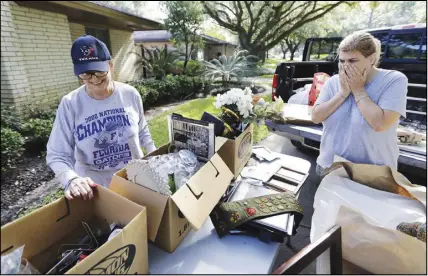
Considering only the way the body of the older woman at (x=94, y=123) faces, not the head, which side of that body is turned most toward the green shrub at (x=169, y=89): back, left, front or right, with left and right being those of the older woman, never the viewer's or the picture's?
back

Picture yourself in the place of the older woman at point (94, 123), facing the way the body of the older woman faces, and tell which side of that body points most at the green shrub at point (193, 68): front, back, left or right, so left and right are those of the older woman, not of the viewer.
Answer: back

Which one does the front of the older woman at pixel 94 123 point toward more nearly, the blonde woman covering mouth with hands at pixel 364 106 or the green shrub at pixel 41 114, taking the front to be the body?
the blonde woman covering mouth with hands

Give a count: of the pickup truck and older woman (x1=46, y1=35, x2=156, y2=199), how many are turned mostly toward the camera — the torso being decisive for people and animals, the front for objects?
1

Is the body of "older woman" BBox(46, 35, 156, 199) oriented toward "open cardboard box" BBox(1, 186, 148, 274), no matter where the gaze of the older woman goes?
yes

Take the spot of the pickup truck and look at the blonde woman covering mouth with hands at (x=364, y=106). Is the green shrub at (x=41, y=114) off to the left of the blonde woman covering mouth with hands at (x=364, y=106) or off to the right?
right

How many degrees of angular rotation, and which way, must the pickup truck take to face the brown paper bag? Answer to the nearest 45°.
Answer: approximately 135° to its right

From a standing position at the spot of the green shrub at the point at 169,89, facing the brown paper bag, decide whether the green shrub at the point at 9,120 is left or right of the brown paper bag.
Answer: right

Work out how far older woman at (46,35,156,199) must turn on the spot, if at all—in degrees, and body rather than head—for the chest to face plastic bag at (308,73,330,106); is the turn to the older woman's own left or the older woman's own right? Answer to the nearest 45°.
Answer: approximately 90° to the older woman's own left

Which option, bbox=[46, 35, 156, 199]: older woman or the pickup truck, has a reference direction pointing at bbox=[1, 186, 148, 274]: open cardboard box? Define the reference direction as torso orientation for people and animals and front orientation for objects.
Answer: the older woman

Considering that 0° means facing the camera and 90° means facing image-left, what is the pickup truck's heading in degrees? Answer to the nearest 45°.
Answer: approximately 225°

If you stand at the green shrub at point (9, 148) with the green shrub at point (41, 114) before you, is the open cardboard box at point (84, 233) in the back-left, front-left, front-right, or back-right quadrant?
back-right

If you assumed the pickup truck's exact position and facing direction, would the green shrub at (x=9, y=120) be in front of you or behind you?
behind

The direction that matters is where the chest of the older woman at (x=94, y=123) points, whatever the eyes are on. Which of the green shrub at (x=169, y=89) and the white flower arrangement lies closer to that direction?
the white flower arrangement
